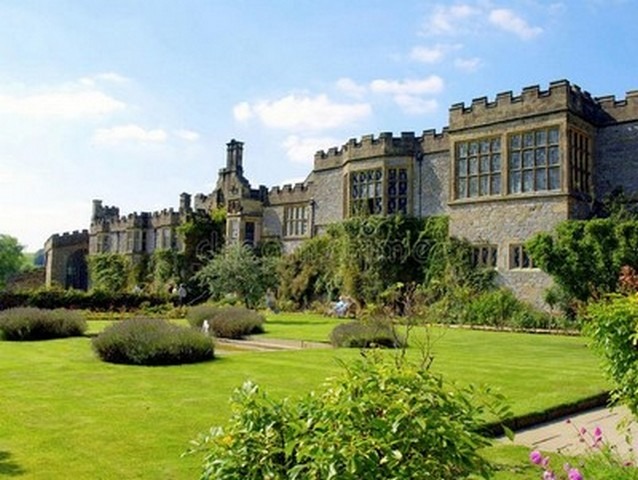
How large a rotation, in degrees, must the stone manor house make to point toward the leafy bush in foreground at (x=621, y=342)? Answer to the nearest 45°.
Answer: approximately 45° to its left

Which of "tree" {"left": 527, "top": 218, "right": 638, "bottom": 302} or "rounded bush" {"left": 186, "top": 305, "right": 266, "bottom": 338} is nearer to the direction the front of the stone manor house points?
the rounded bush

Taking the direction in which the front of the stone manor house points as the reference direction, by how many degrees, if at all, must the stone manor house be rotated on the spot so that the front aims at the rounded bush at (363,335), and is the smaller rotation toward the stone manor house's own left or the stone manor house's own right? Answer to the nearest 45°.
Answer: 0° — it already faces it

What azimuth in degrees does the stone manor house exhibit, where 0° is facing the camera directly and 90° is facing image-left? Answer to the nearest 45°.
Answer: approximately 45°

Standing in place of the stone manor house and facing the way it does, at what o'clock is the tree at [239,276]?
The tree is roughly at 2 o'clock from the stone manor house.

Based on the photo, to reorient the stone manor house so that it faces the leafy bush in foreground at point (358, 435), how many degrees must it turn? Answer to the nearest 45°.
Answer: approximately 45° to its left
